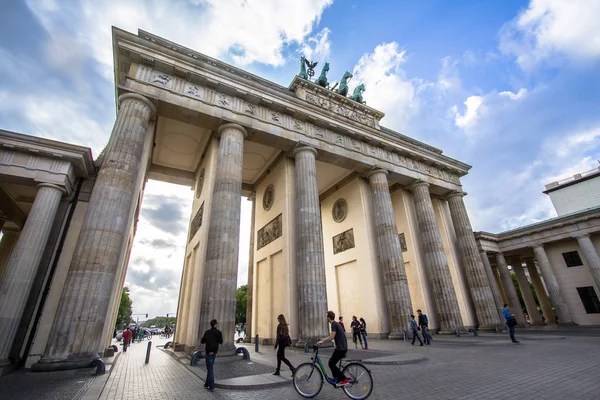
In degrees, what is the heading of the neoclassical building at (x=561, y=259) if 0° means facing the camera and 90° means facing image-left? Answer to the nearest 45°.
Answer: approximately 45°

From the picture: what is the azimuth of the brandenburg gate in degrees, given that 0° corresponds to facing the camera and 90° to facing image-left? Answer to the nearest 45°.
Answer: approximately 315°

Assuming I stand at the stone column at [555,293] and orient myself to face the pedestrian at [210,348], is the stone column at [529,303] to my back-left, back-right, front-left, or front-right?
back-right

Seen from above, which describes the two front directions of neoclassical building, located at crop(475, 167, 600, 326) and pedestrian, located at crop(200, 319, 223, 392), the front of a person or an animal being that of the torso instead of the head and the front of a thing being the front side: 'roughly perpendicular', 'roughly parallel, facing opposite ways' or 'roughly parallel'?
roughly perpendicular
